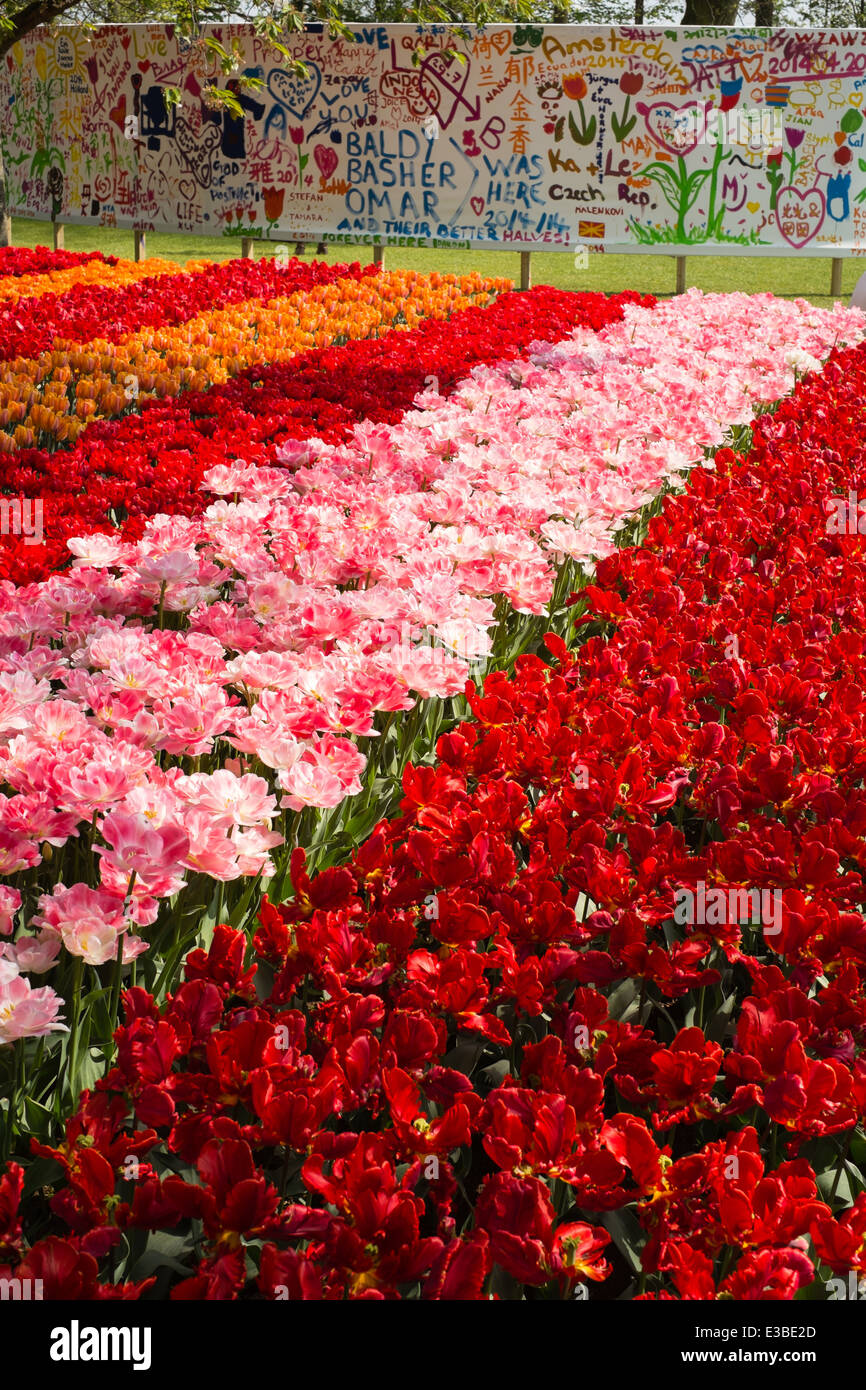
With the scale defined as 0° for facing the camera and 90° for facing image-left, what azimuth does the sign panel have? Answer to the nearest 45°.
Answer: approximately 0°
